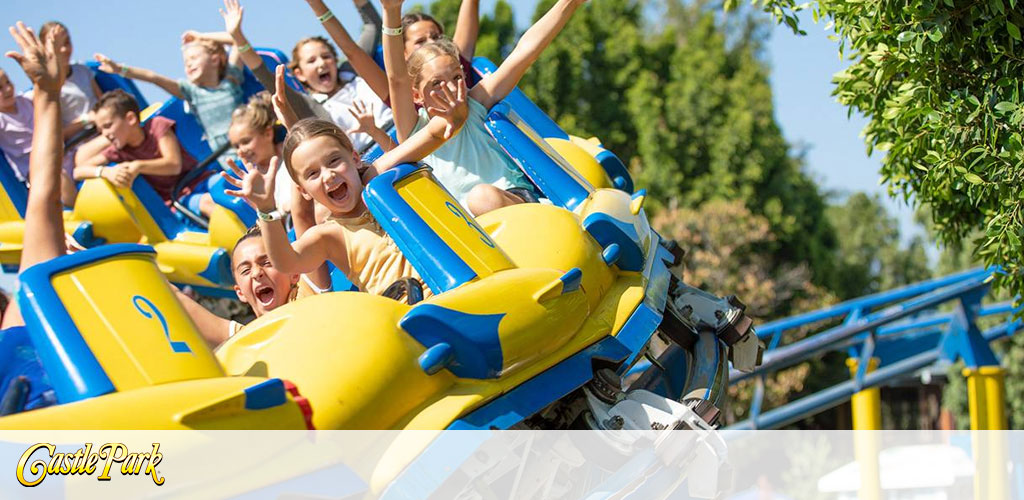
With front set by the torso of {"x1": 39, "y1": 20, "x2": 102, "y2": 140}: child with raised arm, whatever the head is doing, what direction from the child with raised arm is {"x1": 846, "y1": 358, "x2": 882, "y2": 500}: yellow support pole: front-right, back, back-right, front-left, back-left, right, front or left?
back-left

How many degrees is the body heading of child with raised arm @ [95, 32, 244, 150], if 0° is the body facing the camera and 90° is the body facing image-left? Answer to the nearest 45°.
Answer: approximately 45°
